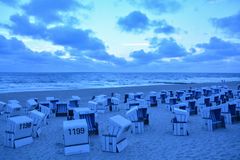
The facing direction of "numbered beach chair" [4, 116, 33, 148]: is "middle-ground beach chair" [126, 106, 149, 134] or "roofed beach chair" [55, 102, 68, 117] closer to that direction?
the roofed beach chair

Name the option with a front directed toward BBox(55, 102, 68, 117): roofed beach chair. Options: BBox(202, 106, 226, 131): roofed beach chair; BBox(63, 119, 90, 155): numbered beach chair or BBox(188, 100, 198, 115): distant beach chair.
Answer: the numbered beach chair

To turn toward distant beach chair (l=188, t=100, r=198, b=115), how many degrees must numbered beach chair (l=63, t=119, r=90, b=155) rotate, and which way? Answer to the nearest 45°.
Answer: approximately 45° to its right

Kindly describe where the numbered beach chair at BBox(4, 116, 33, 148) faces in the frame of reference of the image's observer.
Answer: facing away from the viewer and to the left of the viewer

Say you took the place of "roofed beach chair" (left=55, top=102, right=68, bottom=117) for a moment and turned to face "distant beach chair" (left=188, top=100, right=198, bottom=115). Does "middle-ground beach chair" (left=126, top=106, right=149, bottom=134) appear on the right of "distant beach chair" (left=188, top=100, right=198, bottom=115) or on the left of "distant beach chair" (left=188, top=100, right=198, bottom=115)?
right

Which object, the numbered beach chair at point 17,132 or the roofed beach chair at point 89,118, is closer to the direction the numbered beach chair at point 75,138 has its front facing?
the roofed beach chair
